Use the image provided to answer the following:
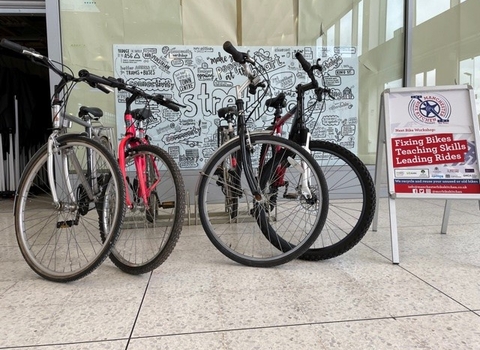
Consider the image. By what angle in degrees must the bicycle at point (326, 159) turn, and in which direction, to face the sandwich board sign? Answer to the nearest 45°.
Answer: approximately 45° to its left

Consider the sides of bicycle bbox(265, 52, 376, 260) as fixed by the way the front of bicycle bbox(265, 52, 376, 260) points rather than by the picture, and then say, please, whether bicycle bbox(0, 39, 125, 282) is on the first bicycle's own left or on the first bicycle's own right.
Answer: on the first bicycle's own right

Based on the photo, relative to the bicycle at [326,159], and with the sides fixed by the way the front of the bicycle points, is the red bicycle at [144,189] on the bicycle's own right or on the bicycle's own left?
on the bicycle's own right

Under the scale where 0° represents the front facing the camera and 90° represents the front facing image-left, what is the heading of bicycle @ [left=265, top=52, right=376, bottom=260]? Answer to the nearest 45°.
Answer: approximately 315°
